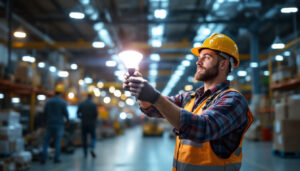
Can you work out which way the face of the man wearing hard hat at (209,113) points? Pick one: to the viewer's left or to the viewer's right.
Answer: to the viewer's left

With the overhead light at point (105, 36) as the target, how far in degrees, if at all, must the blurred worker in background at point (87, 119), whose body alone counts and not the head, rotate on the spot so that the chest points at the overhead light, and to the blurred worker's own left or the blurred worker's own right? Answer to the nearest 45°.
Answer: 0° — they already face it

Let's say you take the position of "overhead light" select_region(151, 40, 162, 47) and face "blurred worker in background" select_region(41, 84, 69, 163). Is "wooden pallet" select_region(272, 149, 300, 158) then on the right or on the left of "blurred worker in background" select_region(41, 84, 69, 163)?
left

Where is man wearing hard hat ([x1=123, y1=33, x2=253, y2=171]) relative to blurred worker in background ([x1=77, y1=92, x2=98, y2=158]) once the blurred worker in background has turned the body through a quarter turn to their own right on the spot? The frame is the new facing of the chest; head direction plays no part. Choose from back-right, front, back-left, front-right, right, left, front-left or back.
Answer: right

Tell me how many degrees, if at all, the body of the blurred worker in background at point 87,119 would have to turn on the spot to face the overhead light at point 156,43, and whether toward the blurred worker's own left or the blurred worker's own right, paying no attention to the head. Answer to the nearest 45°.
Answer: approximately 45° to the blurred worker's own right

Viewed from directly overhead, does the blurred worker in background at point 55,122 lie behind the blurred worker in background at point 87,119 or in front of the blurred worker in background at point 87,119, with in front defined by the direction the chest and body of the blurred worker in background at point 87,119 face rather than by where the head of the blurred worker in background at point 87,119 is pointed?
behind

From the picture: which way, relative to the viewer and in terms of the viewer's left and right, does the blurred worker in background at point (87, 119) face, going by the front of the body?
facing away from the viewer

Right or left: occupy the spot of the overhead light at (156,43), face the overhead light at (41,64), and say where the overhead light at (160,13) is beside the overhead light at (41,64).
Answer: left

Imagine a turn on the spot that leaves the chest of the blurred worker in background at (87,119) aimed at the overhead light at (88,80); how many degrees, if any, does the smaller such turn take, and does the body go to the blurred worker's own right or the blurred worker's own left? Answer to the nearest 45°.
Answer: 0° — they already face it
